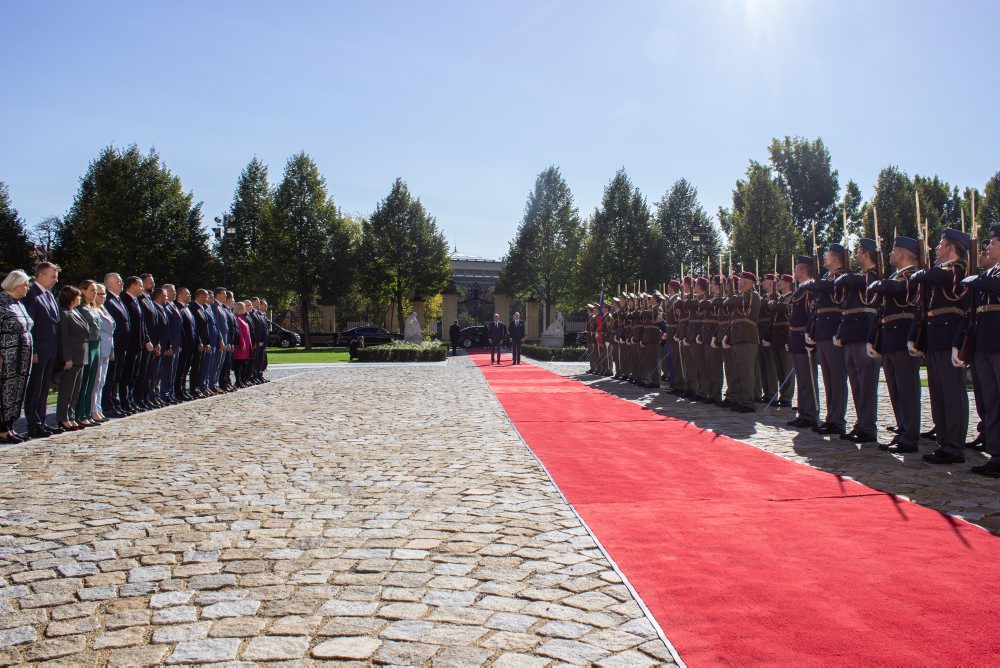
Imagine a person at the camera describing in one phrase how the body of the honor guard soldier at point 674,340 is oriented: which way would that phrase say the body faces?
to the viewer's left

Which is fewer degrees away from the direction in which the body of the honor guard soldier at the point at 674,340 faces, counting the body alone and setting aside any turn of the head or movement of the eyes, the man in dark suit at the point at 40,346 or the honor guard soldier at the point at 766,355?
the man in dark suit

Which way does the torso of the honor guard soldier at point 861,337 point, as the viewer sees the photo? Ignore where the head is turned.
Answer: to the viewer's left

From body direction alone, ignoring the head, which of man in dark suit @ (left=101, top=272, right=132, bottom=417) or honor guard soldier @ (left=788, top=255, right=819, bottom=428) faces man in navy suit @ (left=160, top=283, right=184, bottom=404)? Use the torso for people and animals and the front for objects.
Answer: the honor guard soldier

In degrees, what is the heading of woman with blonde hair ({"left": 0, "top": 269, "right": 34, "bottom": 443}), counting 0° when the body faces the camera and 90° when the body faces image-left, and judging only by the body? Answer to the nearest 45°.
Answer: approximately 270°

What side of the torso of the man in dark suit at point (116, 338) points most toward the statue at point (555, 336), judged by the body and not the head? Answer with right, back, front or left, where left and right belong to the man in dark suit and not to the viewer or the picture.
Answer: left

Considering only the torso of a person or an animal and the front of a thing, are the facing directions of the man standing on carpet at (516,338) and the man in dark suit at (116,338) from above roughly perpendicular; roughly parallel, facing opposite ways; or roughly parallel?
roughly perpendicular

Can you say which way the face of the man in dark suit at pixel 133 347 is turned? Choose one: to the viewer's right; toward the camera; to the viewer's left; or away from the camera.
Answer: to the viewer's right

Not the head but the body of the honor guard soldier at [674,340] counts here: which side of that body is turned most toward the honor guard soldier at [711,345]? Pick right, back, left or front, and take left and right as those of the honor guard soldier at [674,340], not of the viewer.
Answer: left

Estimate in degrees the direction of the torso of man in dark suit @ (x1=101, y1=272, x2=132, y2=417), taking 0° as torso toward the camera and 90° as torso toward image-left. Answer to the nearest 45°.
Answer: approximately 315°

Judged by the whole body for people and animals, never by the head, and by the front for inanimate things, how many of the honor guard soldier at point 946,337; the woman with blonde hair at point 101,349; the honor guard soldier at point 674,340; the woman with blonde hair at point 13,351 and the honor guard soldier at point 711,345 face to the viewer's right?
2

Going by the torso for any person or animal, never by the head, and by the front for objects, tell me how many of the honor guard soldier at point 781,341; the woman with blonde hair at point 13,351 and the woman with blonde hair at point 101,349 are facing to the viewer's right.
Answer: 2

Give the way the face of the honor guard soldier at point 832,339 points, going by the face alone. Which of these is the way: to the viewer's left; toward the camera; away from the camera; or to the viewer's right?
to the viewer's left

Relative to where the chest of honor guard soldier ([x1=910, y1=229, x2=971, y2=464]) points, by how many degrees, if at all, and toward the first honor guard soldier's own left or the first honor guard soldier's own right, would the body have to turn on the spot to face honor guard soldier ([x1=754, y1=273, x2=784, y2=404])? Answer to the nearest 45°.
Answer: approximately 45° to the first honor guard soldier's own right

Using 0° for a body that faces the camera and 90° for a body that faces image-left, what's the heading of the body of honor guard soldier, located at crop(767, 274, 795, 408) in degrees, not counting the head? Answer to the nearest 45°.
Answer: approximately 45°

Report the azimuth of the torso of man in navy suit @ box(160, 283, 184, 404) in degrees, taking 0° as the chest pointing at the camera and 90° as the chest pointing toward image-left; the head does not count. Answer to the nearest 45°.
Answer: approximately 315°
